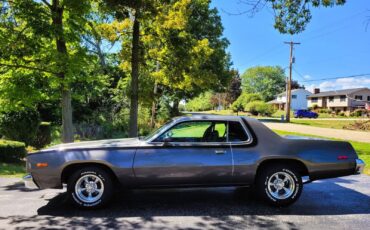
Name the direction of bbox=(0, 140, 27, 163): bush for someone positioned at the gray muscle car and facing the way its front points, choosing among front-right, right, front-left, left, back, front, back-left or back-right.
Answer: front-right

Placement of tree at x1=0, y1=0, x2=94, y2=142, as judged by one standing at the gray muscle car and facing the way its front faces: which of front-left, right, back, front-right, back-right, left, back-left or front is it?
front-right

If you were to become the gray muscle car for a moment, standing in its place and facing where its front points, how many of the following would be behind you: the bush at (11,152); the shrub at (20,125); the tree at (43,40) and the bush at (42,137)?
0

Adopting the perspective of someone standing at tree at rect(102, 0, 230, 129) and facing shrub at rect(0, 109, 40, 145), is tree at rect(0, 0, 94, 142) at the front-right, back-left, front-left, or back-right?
front-left

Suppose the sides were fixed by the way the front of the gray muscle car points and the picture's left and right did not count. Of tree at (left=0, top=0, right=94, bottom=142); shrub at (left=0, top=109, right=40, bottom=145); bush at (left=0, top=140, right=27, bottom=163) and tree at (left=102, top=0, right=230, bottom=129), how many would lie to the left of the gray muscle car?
0

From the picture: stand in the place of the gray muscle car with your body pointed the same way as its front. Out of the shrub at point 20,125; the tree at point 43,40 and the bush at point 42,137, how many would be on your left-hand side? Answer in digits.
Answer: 0

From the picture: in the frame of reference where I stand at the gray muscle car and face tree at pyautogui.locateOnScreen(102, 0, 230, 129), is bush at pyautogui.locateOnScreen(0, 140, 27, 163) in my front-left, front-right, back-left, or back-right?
front-left

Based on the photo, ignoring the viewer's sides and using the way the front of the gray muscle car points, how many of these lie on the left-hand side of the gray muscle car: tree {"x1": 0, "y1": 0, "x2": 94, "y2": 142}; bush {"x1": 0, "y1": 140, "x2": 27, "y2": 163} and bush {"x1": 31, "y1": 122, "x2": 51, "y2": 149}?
0

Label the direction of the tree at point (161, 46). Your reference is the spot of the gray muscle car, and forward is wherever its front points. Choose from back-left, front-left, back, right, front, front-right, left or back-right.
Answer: right

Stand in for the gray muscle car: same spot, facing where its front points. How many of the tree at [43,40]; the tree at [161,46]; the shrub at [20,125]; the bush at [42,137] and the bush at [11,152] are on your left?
0

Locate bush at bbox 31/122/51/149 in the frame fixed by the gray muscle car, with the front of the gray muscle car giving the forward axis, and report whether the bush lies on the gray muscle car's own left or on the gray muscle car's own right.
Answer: on the gray muscle car's own right

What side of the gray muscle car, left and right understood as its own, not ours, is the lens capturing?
left
